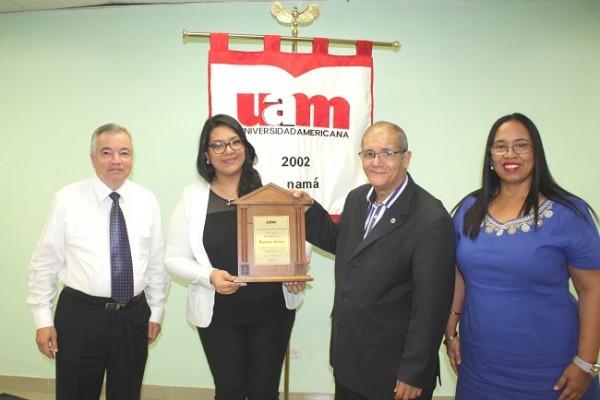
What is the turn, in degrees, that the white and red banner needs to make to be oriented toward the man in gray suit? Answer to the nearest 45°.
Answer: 0° — it already faces them

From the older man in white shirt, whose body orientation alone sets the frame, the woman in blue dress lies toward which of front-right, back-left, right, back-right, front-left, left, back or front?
front-left

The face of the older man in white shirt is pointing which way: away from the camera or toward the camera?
toward the camera

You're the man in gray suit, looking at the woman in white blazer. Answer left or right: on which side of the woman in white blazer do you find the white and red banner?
right

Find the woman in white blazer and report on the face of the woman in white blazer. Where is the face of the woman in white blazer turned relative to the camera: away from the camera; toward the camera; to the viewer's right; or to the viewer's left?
toward the camera

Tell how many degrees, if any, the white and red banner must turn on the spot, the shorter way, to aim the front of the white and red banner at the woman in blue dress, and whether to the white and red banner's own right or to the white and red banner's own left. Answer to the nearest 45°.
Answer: approximately 45° to the white and red banner's own left

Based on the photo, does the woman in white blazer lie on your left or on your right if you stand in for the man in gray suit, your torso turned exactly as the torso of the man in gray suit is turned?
on your right

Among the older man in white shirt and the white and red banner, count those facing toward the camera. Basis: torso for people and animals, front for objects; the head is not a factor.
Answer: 2

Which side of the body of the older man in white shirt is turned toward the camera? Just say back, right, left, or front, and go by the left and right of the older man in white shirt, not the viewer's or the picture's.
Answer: front

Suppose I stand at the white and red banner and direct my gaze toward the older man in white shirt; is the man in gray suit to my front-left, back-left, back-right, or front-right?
front-left
